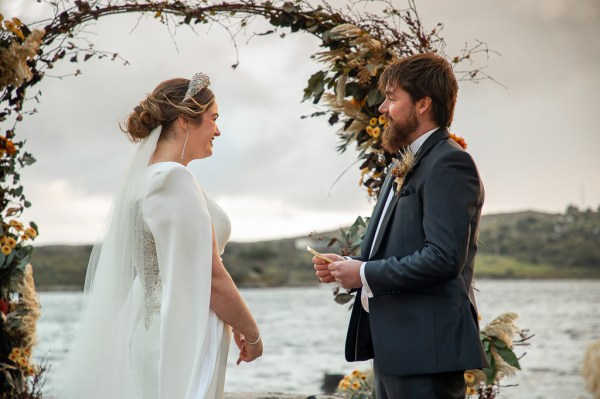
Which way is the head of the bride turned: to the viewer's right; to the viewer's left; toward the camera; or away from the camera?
to the viewer's right

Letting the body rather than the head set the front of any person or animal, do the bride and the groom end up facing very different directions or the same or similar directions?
very different directions

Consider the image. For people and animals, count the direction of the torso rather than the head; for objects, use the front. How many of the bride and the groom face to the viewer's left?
1

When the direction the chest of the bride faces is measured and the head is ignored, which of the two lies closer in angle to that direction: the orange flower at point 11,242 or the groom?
the groom

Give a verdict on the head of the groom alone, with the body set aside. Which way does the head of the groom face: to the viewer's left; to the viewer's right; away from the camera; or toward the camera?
to the viewer's left

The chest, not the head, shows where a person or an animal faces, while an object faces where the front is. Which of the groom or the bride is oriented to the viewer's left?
the groom

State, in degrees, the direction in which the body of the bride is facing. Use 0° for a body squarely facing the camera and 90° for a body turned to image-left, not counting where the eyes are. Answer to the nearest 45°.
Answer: approximately 270°

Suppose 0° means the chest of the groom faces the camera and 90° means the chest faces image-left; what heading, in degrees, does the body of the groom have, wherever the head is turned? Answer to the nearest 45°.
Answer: approximately 90°

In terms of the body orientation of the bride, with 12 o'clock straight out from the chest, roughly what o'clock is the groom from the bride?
The groom is roughly at 1 o'clock from the bride.

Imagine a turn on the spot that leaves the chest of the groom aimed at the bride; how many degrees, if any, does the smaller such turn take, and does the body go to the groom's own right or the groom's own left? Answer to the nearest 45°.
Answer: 0° — they already face them

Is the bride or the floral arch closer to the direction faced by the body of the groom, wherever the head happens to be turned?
the bride
